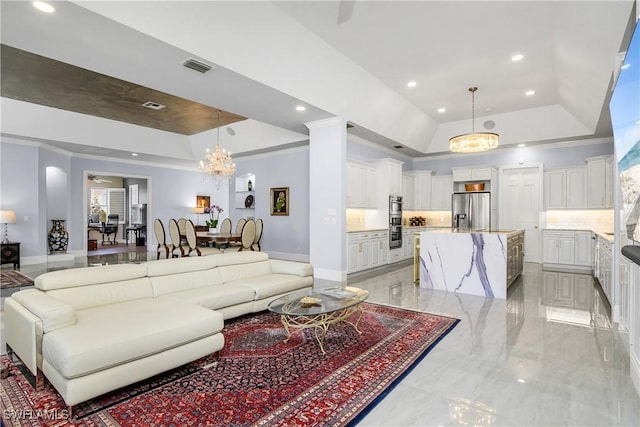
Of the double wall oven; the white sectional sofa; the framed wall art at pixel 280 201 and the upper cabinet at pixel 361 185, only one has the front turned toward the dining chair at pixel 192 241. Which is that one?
the framed wall art

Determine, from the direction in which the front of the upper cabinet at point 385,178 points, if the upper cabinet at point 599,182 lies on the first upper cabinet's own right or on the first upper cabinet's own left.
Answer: on the first upper cabinet's own left

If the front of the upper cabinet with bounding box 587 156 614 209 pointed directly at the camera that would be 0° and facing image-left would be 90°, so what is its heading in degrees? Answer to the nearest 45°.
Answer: approximately 45°

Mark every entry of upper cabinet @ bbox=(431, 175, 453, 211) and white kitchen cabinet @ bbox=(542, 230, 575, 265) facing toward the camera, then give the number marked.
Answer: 2

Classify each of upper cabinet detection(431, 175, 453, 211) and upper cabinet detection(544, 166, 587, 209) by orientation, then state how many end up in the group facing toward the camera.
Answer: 2

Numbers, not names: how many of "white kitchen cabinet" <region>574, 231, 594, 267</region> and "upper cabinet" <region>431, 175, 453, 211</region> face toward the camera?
2

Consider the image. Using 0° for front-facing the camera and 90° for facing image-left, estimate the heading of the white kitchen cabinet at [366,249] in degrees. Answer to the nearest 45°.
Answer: approximately 315°

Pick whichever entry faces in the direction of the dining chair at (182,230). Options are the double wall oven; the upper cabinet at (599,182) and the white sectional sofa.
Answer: the upper cabinet

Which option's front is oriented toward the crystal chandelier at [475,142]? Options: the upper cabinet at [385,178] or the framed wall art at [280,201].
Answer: the upper cabinet
